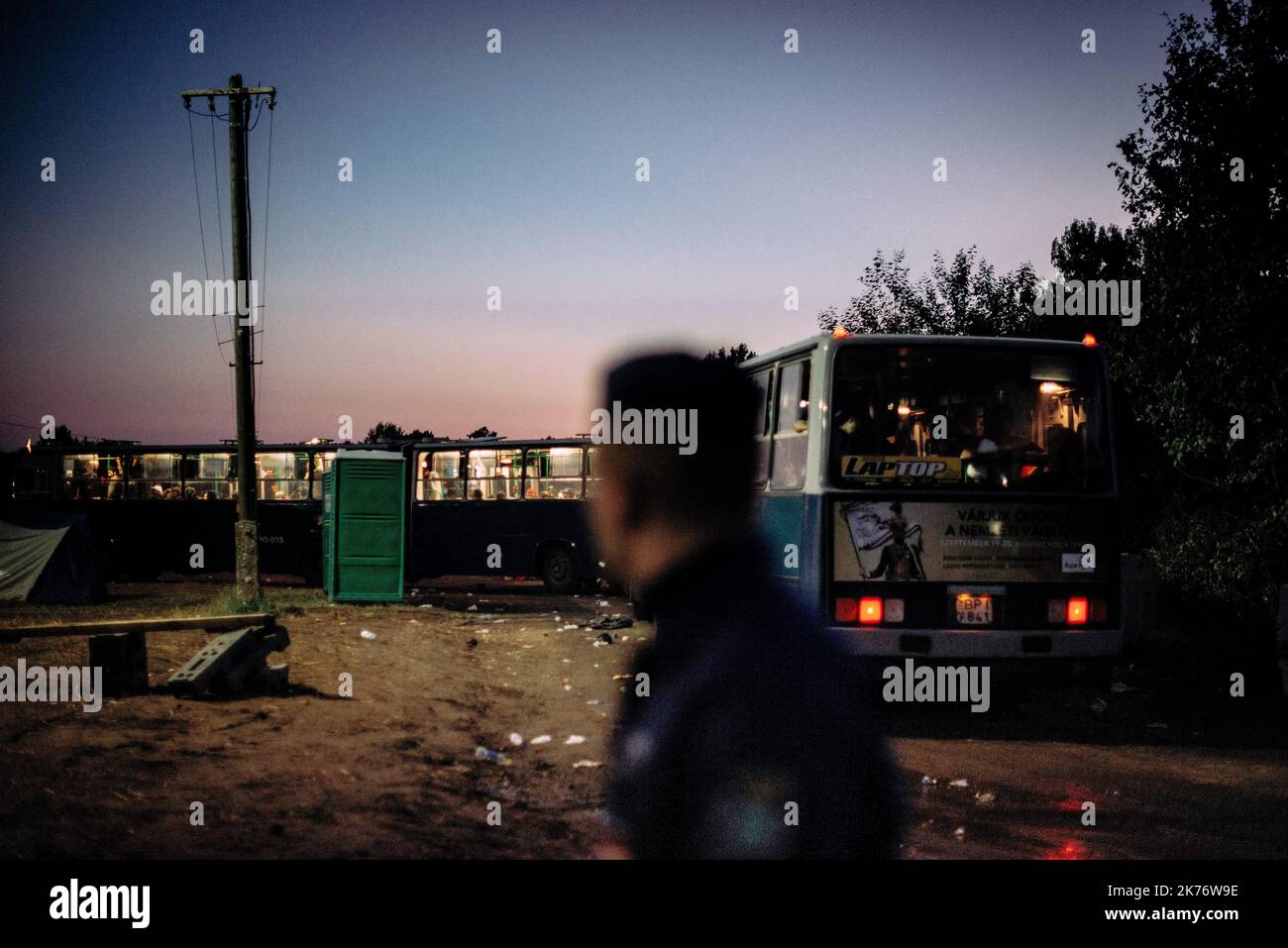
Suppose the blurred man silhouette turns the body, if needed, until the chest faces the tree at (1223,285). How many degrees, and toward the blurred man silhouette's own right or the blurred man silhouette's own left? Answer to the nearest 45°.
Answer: approximately 135° to the blurred man silhouette's own right

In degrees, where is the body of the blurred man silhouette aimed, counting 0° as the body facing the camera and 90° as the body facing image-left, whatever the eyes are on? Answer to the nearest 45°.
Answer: approximately 90°

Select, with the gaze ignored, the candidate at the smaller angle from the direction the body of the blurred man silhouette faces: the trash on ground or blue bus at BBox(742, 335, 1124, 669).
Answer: the trash on ground

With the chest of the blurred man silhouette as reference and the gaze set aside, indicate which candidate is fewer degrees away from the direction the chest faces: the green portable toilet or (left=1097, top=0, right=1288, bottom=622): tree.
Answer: the green portable toilet

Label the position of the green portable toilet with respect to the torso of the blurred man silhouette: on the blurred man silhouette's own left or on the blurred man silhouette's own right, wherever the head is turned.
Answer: on the blurred man silhouette's own right

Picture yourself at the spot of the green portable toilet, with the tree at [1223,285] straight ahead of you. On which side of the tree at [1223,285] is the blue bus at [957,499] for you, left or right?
right

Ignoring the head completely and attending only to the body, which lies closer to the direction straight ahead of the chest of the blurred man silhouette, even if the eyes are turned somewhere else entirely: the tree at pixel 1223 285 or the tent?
the tent

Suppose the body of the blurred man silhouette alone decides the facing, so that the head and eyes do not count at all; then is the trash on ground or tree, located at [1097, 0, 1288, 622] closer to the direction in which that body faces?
the trash on ground

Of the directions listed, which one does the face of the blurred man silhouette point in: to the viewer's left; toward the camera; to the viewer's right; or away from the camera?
to the viewer's left
